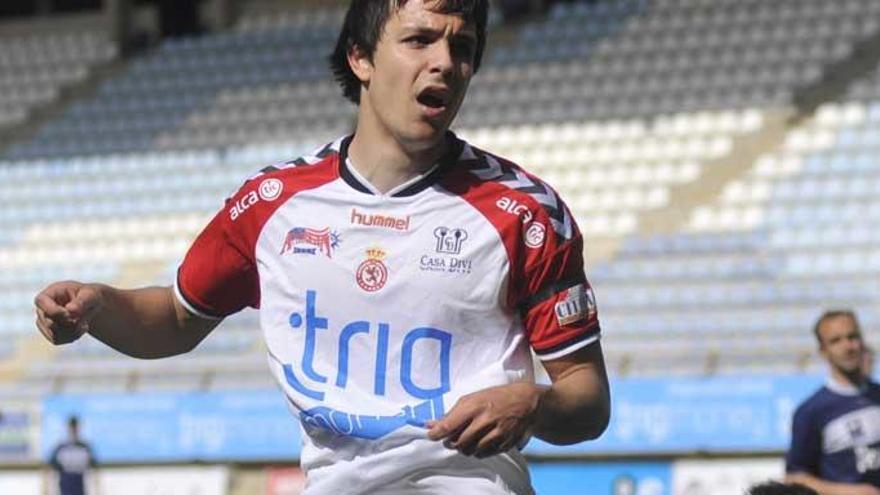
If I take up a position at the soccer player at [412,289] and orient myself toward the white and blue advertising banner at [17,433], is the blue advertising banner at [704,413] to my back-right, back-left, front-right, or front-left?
front-right

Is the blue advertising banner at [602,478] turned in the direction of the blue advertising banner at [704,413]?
no

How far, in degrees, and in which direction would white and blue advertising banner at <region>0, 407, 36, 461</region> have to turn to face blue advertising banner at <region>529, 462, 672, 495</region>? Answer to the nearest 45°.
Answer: approximately 45° to its left

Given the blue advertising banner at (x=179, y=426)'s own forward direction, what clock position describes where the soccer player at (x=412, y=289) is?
The soccer player is roughly at 12 o'clock from the blue advertising banner.

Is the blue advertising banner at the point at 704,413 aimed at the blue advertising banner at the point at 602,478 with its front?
no

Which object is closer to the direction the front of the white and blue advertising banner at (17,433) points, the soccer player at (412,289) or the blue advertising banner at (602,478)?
the soccer player

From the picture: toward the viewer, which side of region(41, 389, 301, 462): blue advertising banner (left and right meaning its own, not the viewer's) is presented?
front

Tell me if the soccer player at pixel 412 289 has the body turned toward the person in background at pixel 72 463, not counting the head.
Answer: no

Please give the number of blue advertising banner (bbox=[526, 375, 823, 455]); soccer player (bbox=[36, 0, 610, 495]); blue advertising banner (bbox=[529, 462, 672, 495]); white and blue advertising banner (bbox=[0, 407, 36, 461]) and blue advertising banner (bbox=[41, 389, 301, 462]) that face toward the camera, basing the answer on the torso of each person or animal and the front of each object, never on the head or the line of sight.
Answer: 5

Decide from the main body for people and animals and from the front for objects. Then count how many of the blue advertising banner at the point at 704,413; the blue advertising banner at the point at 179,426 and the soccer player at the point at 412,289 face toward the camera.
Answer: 3

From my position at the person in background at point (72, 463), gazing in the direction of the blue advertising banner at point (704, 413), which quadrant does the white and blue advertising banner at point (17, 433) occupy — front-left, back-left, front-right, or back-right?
back-left

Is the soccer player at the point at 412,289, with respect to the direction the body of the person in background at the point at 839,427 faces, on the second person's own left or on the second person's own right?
on the second person's own right

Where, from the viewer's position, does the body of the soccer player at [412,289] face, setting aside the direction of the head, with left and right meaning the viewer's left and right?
facing the viewer

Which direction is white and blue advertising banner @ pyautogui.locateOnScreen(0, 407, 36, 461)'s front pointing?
toward the camera

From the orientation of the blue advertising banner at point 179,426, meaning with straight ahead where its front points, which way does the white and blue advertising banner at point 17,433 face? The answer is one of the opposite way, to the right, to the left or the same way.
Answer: the same way

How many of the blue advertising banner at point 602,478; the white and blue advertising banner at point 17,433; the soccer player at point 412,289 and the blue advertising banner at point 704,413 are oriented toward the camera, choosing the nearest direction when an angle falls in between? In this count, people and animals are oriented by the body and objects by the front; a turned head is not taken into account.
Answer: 4

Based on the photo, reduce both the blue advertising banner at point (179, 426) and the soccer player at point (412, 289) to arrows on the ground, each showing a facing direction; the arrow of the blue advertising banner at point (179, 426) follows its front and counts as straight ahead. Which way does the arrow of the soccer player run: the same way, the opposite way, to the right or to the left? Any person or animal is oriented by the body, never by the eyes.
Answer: the same way

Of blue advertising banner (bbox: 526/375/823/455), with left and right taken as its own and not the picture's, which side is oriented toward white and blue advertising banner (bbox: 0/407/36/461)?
right
